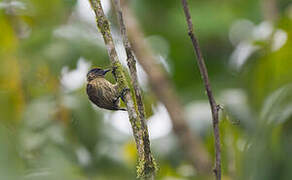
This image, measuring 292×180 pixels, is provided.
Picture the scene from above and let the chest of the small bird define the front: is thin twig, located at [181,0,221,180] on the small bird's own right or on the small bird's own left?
on the small bird's own right
